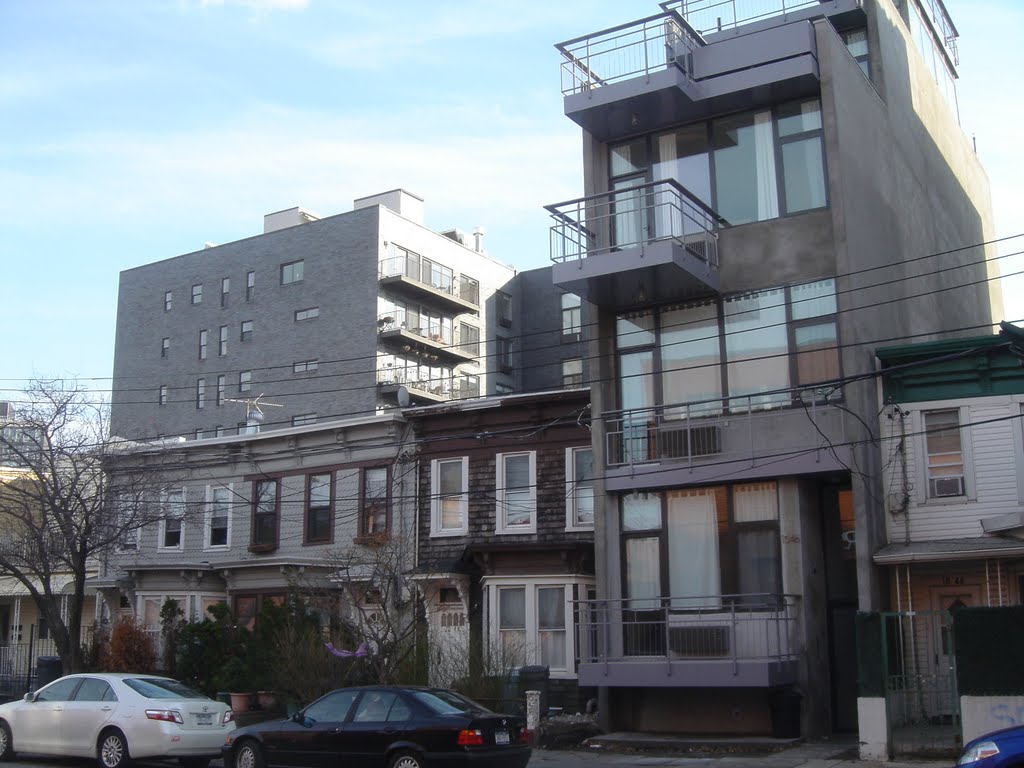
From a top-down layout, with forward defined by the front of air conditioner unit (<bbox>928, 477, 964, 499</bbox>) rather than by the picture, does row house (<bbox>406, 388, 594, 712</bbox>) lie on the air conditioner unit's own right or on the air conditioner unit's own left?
on the air conditioner unit's own right

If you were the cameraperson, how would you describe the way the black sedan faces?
facing away from the viewer and to the left of the viewer

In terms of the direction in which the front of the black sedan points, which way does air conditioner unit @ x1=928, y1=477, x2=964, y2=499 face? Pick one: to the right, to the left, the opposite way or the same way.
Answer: to the left

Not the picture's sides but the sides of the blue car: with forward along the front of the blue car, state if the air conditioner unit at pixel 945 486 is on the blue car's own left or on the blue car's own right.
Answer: on the blue car's own right

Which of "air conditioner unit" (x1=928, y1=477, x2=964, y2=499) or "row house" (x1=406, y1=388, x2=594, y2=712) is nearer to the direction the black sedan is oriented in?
the row house

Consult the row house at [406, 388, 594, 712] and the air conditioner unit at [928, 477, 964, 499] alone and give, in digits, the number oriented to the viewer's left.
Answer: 0

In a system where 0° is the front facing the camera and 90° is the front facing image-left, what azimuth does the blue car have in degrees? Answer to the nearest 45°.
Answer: approximately 90°

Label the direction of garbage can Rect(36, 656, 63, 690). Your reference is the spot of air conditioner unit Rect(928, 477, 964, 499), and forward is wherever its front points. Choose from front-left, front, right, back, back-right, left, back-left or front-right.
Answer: right

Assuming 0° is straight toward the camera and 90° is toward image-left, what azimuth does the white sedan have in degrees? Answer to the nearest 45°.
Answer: approximately 135°

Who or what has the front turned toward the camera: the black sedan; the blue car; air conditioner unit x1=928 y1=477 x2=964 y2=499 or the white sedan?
the air conditioner unit

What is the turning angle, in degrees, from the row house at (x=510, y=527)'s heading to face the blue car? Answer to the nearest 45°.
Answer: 0° — it already faces it

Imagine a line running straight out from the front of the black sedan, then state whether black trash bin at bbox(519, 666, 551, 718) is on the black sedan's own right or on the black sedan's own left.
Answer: on the black sedan's own right

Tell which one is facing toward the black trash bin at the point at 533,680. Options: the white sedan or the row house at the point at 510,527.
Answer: the row house

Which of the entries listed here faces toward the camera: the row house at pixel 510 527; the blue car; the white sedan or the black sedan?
the row house
